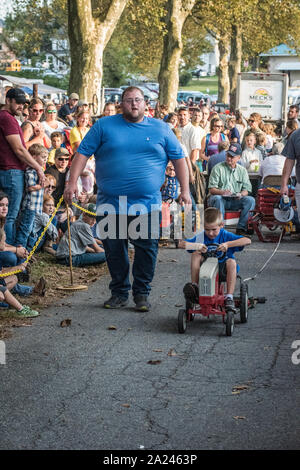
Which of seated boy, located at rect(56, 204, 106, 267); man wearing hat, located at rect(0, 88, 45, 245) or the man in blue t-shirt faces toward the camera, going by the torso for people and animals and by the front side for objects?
the man in blue t-shirt

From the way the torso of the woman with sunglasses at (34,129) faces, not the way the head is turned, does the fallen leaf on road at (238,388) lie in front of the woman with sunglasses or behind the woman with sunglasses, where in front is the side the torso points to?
in front

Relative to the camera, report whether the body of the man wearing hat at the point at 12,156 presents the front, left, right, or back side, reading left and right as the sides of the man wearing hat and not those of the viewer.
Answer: right

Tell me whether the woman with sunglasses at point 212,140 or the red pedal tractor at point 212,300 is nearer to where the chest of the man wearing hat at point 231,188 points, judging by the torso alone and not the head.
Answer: the red pedal tractor

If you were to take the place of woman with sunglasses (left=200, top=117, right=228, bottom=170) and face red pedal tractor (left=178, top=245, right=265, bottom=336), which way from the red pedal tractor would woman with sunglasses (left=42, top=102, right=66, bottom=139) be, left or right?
right

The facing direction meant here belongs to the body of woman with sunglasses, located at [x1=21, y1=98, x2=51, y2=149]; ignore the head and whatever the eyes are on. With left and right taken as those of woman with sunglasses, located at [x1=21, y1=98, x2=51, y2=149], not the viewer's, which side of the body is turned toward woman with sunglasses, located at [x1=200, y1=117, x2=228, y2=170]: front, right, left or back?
left

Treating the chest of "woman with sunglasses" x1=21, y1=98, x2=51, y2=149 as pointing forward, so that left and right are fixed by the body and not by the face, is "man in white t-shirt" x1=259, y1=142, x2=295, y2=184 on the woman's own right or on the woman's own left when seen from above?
on the woman's own left

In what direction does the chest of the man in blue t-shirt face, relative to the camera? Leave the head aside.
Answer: toward the camera

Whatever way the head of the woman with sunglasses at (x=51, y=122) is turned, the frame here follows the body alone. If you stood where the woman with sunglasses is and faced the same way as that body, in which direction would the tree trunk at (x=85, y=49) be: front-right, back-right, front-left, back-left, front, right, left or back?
back-left

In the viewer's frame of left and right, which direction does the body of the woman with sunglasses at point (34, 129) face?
facing the viewer and to the right of the viewer

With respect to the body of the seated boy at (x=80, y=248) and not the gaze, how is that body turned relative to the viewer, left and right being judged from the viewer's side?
facing to the right of the viewer

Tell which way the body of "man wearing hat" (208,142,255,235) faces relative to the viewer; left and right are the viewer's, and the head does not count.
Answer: facing the viewer

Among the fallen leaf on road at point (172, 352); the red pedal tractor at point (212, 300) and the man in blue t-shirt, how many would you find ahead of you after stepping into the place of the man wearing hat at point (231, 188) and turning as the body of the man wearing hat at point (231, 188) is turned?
3

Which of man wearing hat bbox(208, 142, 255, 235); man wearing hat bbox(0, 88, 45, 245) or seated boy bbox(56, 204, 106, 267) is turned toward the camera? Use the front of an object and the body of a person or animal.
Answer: man wearing hat bbox(208, 142, 255, 235)
